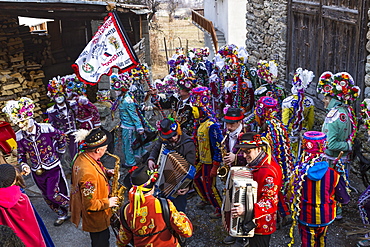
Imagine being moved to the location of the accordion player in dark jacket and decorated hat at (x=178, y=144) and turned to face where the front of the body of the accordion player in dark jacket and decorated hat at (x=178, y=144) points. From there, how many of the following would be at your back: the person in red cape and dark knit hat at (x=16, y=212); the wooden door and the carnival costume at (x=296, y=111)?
2

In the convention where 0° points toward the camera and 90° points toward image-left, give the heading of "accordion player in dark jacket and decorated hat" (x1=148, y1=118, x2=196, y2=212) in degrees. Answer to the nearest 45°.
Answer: approximately 45°

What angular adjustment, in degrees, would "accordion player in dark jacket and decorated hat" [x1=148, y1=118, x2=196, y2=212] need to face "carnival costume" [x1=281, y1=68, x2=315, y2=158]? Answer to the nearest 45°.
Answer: approximately 180°

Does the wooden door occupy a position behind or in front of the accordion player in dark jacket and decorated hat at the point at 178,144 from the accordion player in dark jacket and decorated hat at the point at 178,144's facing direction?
behind

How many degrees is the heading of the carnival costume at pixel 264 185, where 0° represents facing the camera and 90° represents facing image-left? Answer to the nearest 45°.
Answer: approximately 90°

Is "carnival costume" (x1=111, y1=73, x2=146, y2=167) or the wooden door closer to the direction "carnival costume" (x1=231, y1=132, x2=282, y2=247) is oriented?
the carnival costume

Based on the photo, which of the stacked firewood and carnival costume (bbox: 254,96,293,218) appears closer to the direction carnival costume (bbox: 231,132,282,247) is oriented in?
the stacked firewood

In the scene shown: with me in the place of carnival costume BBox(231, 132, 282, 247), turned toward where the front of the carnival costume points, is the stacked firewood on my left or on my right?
on my right
